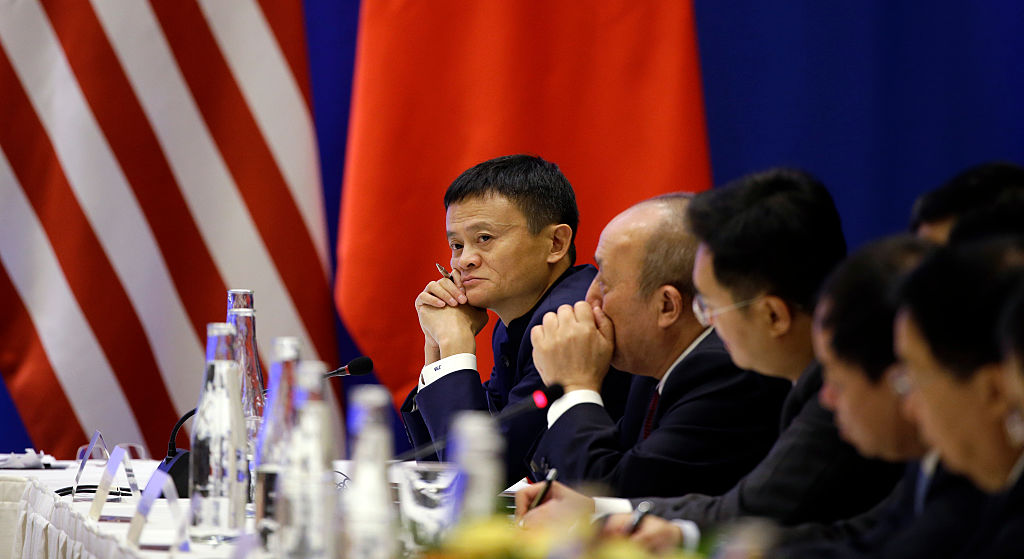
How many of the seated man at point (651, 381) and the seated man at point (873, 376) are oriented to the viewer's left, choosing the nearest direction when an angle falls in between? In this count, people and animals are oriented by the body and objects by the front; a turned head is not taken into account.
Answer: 2

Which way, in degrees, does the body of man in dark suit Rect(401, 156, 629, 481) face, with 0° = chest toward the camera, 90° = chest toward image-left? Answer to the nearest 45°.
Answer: approximately 45°

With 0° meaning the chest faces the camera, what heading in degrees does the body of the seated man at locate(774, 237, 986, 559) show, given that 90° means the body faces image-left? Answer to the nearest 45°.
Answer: approximately 90°

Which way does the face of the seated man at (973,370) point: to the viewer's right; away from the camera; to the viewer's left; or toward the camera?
to the viewer's left

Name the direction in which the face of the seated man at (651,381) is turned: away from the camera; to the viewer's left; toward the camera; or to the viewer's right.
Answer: to the viewer's left

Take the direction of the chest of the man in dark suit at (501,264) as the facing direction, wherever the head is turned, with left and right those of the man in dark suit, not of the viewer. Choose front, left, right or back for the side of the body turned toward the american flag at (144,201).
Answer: right

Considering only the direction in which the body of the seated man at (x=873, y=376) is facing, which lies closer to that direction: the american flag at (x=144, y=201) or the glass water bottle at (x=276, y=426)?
the glass water bottle

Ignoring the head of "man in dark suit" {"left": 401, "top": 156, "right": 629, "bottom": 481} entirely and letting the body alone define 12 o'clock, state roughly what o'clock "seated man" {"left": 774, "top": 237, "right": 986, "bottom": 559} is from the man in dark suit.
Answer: The seated man is roughly at 10 o'clock from the man in dark suit.

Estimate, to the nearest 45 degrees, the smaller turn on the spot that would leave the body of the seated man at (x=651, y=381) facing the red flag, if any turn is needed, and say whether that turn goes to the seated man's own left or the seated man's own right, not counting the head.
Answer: approximately 90° to the seated man's own right

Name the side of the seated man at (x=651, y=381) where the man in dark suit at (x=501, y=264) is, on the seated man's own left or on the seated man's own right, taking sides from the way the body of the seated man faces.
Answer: on the seated man's own right

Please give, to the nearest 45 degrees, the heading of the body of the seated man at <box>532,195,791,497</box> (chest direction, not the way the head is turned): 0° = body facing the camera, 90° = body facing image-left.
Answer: approximately 90°
